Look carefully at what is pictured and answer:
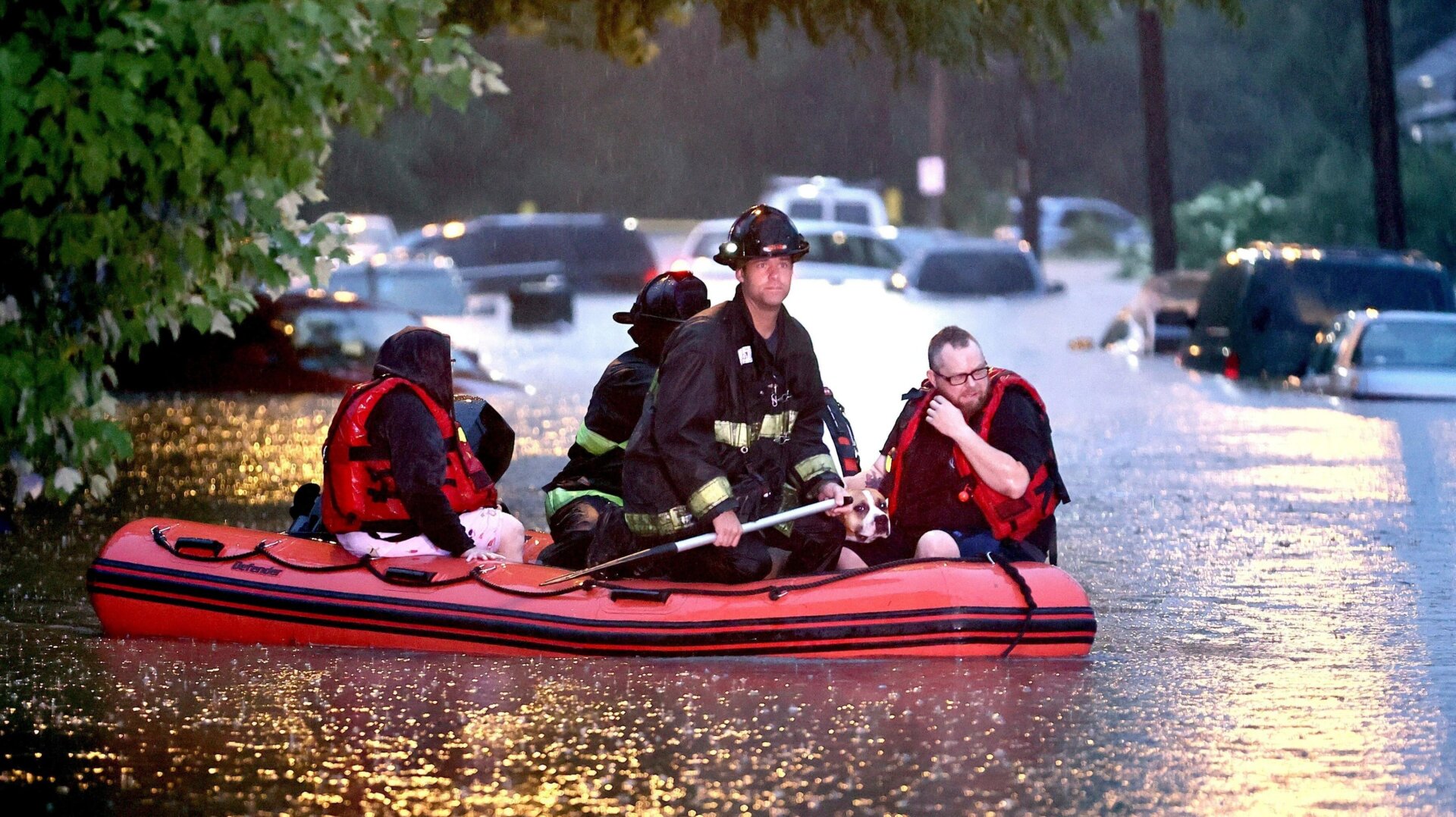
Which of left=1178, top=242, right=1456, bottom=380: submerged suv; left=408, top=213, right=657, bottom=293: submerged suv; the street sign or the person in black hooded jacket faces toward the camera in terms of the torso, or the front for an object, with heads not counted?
the street sign

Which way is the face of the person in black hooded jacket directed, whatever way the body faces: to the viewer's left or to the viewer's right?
to the viewer's right

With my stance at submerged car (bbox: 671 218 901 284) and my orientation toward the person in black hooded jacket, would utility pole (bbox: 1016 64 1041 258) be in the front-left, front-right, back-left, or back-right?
back-left

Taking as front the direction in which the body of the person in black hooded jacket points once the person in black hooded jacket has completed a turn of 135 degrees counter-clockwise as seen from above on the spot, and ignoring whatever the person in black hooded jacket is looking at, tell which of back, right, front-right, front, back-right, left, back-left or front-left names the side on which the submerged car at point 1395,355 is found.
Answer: right

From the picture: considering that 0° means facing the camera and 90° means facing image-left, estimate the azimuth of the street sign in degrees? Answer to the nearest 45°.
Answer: approximately 0°

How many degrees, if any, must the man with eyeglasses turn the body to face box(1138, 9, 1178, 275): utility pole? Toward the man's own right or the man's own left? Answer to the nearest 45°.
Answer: approximately 135° to the man's own right

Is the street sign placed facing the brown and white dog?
yes

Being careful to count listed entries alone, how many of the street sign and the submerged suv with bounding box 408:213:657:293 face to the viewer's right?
0

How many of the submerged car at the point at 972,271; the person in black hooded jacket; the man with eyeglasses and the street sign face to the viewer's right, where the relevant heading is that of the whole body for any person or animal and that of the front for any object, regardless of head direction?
1
